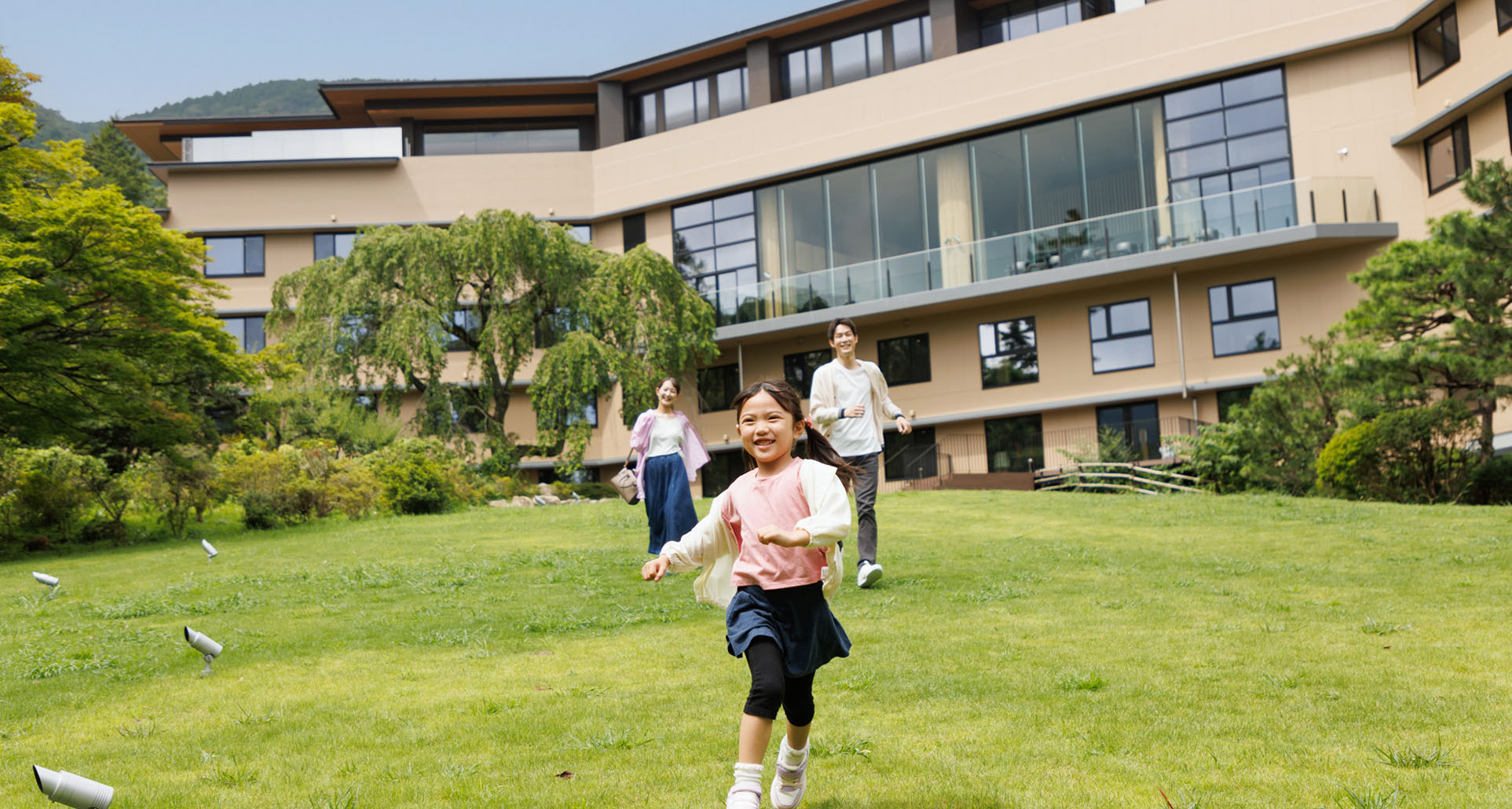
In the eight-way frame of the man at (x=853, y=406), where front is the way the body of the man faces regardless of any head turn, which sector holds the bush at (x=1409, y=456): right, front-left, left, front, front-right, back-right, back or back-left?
back-left

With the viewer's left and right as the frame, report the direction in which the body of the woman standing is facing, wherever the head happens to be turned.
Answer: facing the viewer

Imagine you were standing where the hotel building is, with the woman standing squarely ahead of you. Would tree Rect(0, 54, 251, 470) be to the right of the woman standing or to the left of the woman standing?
right

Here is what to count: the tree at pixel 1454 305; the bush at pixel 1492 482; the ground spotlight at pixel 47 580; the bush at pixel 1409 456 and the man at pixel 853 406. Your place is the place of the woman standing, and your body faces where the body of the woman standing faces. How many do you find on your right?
1

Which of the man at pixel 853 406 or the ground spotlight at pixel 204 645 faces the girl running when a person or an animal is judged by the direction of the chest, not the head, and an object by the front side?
the man

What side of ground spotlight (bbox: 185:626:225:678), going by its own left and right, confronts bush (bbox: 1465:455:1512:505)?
back

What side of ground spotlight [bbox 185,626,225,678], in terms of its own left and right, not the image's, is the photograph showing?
left

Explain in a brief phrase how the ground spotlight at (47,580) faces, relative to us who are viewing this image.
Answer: facing to the left of the viewer

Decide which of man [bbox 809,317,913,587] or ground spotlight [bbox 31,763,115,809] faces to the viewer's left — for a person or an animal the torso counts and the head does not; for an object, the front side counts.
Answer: the ground spotlight

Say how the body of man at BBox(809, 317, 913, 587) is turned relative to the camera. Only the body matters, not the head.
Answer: toward the camera

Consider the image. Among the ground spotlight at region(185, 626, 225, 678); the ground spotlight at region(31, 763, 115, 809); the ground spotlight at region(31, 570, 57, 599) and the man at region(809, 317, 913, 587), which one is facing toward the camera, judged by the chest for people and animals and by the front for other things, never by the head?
the man

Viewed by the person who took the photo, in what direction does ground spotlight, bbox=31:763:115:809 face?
facing to the left of the viewer

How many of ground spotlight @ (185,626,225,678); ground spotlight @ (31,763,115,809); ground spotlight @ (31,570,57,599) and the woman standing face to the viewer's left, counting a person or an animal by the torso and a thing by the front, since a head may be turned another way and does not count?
3

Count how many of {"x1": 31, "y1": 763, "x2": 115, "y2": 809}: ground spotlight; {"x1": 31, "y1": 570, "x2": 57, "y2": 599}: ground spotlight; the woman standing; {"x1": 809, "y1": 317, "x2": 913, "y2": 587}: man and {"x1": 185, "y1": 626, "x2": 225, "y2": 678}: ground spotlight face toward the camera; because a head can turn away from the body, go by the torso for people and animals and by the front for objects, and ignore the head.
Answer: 2

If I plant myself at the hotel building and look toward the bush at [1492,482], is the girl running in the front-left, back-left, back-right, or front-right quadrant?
front-right
